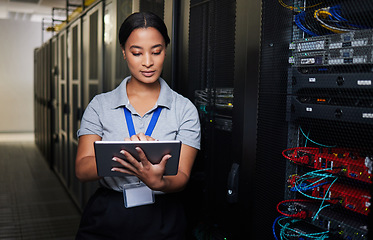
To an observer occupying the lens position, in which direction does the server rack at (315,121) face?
facing the viewer and to the left of the viewer

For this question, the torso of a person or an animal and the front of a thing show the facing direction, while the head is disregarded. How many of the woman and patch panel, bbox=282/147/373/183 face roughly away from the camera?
0

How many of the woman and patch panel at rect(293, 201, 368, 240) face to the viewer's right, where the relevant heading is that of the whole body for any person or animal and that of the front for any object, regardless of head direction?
0

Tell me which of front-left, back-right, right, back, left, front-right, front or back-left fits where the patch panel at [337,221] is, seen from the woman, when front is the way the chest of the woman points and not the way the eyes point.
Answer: front-left

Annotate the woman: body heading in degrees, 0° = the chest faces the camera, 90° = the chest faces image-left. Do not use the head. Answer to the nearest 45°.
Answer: approximately 0°

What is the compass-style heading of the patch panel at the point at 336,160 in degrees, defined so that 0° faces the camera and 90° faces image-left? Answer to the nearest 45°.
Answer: approximately 45°

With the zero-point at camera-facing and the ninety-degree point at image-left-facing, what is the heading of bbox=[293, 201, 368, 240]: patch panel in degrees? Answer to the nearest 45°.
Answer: approximately 45°

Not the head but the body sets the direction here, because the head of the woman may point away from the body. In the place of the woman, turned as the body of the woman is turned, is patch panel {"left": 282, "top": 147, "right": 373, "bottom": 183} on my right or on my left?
on my left
